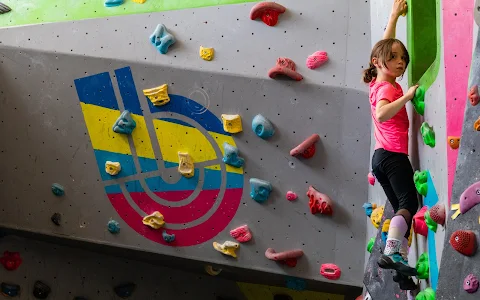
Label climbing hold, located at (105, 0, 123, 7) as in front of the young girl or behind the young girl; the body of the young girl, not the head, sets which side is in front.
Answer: behind

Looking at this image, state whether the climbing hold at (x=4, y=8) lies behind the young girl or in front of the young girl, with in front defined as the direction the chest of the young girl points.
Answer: behind

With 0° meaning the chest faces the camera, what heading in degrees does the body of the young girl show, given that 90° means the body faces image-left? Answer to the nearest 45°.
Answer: approximately 270°

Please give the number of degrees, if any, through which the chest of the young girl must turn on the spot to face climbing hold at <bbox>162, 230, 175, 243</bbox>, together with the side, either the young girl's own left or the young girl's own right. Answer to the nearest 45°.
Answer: approximately 135° to the young girl's own left

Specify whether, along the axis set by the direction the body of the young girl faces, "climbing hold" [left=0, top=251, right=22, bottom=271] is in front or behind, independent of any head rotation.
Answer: behind
